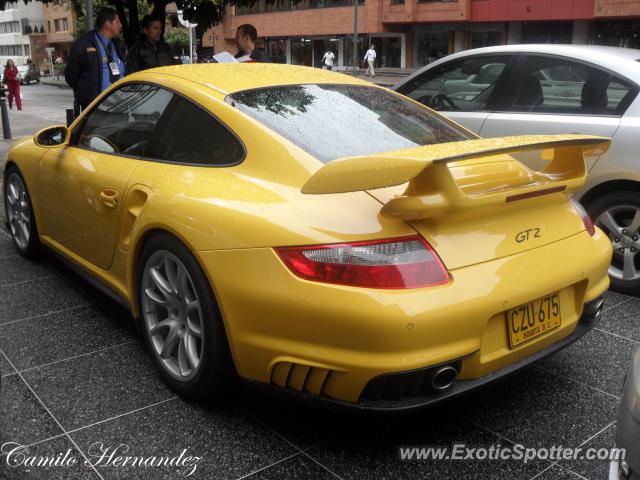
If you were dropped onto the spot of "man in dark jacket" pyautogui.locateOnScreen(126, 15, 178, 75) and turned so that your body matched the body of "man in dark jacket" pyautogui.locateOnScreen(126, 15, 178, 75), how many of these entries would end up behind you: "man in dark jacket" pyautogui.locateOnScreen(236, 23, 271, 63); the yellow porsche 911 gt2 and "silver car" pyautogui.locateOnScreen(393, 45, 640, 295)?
0

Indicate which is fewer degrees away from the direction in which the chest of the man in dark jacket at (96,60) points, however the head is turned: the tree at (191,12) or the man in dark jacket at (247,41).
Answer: the man in dark jacket

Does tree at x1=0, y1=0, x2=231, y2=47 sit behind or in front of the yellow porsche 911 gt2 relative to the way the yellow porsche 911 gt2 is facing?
in front

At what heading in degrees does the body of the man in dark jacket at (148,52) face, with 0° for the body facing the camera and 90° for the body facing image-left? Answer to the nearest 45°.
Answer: approximately 315°

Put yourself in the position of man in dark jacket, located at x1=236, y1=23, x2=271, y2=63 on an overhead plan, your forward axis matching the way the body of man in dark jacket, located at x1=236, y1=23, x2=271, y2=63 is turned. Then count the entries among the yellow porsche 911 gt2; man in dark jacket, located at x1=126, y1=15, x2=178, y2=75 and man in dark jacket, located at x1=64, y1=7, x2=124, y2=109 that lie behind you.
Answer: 0

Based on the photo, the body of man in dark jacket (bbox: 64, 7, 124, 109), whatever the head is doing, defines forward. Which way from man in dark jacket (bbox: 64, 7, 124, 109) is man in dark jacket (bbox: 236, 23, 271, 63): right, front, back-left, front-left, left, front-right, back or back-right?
front-left

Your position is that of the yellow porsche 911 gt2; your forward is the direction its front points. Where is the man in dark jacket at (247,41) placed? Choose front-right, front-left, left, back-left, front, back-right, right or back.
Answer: front-right

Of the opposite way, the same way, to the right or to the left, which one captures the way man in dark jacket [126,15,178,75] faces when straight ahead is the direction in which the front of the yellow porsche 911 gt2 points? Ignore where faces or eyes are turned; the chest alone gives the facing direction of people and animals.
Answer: the opposite way

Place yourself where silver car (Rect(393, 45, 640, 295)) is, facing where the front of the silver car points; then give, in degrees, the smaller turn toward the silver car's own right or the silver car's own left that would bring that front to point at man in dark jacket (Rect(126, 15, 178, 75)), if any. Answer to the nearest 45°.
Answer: approximately 45° to the silver car's own right

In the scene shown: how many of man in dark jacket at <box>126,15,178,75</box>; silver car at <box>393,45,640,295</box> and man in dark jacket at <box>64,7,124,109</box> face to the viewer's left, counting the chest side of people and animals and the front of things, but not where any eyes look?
1

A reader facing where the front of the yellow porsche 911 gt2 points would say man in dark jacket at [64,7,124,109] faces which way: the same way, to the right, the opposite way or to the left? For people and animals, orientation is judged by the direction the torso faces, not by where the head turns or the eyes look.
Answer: the opposite way

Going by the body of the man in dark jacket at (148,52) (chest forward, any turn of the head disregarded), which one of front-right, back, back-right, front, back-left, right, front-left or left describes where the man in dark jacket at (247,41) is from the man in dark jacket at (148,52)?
front-left

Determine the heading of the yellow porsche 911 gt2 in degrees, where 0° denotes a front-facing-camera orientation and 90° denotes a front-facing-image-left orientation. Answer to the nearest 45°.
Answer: approximately 135°

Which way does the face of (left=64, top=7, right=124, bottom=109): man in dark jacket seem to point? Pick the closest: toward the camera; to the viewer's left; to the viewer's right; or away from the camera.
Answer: to the viewer's right

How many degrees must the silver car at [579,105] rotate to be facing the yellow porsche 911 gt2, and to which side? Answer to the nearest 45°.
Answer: approximately 90° to its left

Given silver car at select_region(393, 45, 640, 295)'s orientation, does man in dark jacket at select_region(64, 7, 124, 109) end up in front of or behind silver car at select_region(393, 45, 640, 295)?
in front

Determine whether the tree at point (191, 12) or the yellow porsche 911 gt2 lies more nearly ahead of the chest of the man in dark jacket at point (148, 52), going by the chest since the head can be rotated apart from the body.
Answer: the yellow porsche 911 gt2
